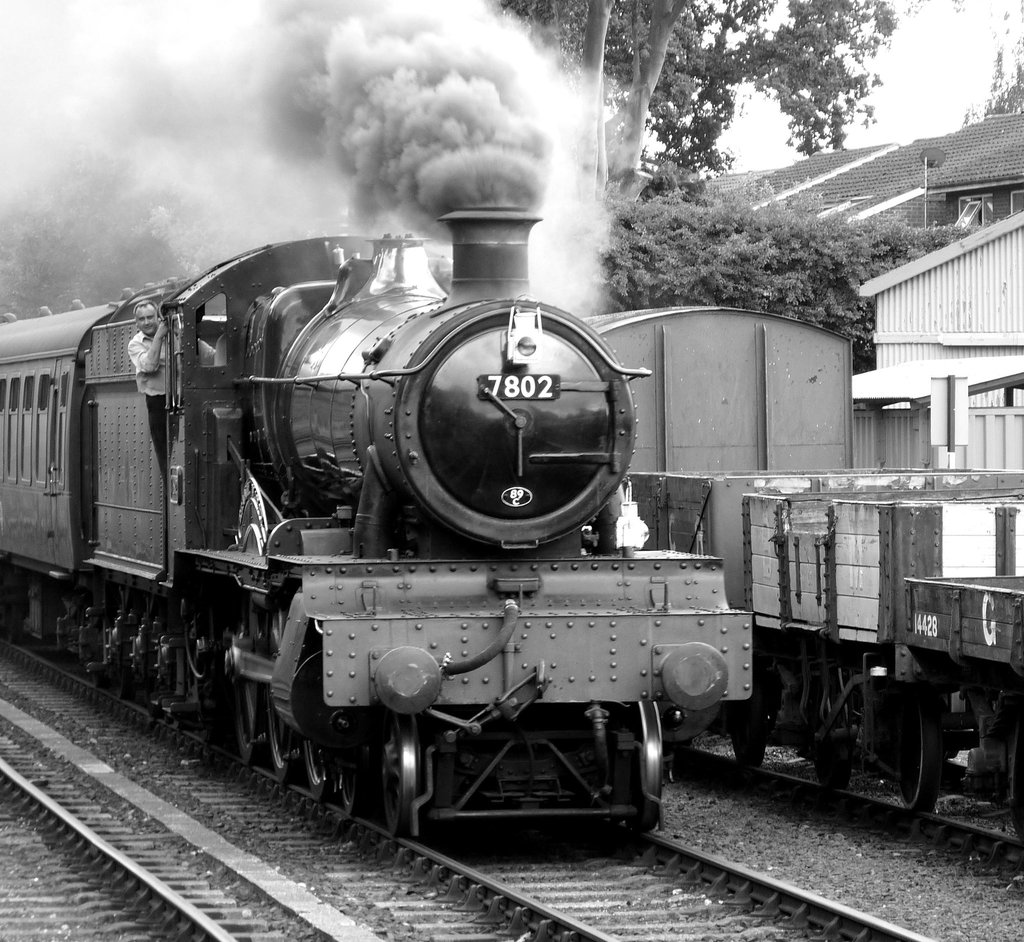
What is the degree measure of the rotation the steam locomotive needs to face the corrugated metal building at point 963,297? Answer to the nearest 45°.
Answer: approximately 90° to its left

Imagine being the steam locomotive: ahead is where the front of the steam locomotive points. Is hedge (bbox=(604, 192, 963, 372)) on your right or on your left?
on your left

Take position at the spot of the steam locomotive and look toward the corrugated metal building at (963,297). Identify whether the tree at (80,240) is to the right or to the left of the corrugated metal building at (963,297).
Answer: left

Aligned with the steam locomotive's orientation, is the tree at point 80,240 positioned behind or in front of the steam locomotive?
behind

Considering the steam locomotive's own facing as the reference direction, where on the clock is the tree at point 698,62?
The tree is roughly at 8 o'clock from the steam locomotive.

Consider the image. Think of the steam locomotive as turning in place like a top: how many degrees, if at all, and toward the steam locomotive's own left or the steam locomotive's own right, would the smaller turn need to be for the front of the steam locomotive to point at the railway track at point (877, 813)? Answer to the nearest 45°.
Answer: approximately 45° to the steam locomotive's own left

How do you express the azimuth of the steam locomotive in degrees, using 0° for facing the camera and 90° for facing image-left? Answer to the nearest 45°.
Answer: approximately 315°
